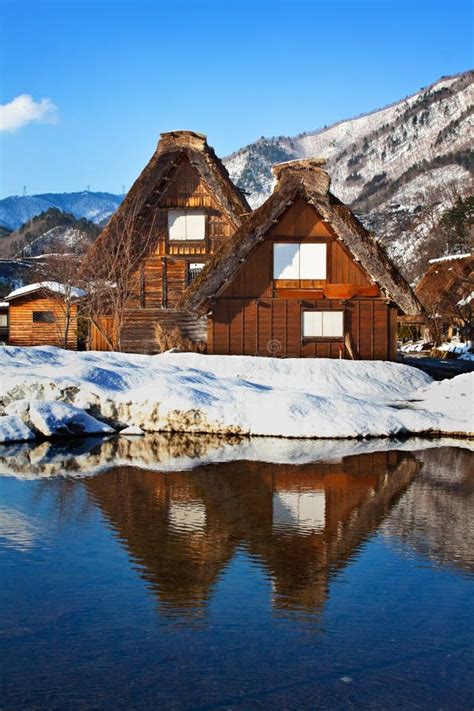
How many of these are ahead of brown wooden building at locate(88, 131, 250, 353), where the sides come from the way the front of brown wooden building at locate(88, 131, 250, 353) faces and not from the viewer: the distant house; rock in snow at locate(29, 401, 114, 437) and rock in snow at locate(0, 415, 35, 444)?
2

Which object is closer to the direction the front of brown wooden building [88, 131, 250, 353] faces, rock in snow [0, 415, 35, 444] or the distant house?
the rock in snow

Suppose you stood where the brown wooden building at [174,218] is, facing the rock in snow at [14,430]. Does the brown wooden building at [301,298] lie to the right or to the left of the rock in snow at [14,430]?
left

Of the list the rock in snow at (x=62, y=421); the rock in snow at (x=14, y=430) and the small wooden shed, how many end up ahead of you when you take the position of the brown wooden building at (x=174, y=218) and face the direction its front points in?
2

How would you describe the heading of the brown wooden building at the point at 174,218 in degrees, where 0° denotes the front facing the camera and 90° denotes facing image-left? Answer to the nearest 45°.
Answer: approximately 0°

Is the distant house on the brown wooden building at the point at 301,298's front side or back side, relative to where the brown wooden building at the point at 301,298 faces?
on the back side

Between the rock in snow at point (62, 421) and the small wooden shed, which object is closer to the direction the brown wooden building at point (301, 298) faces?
the rock in snow

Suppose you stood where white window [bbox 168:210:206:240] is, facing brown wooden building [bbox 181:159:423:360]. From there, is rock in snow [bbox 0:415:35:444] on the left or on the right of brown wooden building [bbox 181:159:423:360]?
right

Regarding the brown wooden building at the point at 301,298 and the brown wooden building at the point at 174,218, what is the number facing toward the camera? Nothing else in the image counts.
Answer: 2

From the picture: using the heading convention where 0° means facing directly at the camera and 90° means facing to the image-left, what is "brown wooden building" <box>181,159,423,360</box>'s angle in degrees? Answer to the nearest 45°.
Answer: approximately 0°
